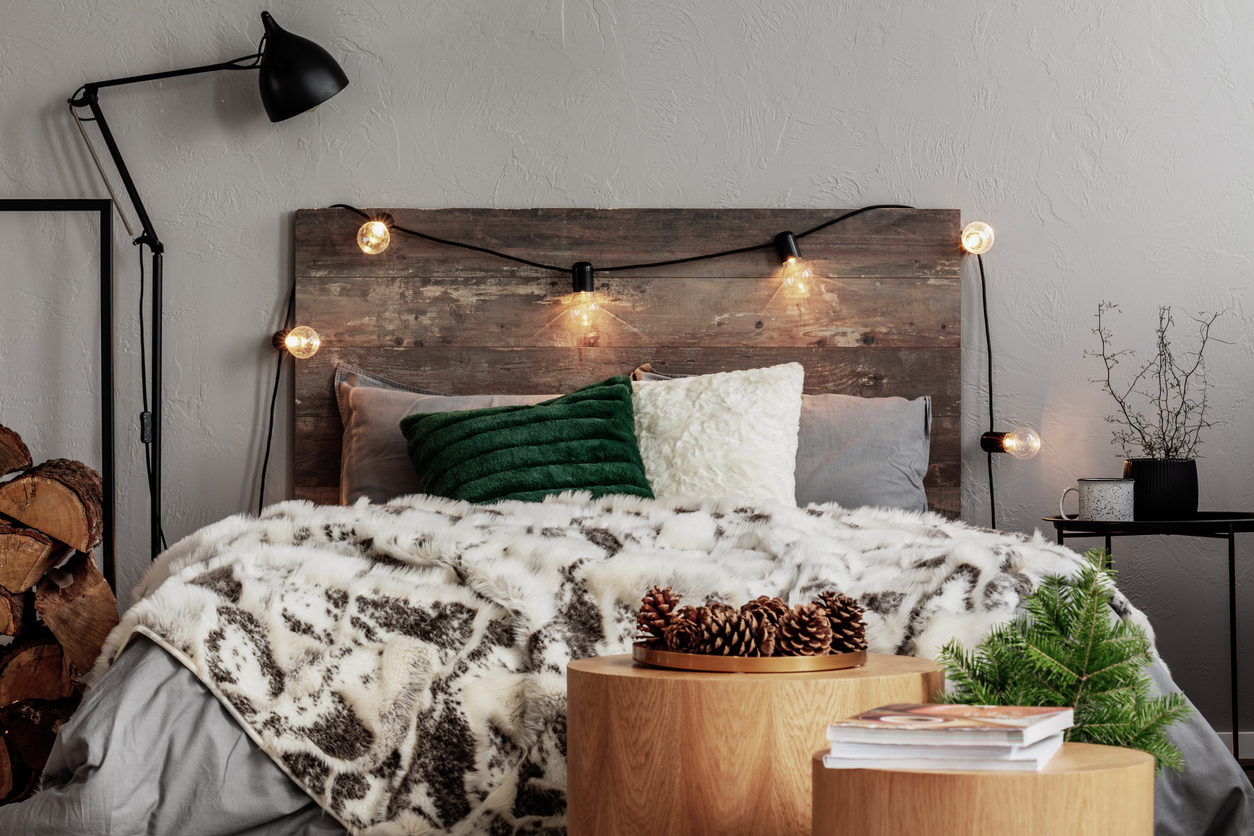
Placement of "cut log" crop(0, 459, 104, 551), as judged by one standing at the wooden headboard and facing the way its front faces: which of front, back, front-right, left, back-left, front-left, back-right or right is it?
front-right

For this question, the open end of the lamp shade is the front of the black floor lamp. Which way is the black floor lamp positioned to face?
to the viewer's right

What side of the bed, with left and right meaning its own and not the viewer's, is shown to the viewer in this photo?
front

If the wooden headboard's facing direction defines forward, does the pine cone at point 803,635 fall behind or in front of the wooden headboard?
in front

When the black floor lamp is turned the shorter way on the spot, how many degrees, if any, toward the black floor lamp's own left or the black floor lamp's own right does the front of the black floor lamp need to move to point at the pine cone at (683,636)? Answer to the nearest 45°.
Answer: approximately 90° to the black floor lamp's own right

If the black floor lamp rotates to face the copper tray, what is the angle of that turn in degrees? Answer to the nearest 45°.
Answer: approximately 90° to its right

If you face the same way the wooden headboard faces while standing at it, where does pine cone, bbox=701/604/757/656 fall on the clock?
The pine cone is roughly at 12 o'clock from the wooden headboard.

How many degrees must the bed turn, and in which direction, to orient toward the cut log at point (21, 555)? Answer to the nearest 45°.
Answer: approximately 135° to its right

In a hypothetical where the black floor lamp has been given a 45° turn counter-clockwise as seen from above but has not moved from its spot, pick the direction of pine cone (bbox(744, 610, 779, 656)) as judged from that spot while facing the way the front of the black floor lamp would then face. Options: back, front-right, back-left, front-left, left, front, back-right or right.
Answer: back-right

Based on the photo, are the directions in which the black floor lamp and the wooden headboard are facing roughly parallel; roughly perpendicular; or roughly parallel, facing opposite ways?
roughly perpendicular

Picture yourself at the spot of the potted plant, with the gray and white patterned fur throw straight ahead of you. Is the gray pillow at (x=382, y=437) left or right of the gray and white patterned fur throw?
right

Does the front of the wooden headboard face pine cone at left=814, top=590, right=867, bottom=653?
yes

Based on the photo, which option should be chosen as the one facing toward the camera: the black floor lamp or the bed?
the bed

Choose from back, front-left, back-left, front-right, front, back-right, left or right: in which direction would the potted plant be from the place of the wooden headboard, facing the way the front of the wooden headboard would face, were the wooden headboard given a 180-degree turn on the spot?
right

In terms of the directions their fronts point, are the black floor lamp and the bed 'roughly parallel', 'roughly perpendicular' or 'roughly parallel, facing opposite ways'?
roughly perpendicular

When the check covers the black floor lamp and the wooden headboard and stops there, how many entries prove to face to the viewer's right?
1

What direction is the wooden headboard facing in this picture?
toward the camera
